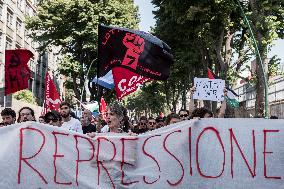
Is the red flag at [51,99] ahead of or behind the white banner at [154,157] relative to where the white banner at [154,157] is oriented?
behind

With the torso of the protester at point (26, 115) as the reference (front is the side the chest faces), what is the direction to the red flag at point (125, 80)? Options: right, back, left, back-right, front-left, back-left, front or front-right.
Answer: back-left

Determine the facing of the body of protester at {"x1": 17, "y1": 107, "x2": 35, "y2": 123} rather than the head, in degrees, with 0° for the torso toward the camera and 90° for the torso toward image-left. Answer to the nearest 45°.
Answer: approximately 0°

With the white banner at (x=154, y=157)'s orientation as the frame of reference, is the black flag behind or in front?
behind
